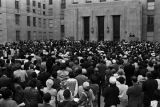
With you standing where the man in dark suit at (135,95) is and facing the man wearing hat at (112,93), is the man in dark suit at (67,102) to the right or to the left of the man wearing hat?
left

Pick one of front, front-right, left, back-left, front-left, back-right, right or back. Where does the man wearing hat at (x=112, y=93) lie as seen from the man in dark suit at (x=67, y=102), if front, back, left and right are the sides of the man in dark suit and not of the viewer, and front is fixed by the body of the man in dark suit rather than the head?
front-right

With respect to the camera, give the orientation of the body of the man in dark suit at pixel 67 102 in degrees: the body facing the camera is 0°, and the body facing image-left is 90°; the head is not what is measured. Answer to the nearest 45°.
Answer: approximately 180°

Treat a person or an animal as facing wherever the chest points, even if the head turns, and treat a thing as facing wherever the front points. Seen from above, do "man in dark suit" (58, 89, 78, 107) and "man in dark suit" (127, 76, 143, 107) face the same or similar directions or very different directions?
same or similar directions

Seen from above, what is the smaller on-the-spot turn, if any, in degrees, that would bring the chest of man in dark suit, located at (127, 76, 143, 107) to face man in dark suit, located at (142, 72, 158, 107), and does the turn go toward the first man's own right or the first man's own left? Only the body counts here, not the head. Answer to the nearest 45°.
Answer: approximately 45° to the first man's own right

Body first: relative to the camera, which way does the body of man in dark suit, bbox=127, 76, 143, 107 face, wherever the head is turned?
away from the camera

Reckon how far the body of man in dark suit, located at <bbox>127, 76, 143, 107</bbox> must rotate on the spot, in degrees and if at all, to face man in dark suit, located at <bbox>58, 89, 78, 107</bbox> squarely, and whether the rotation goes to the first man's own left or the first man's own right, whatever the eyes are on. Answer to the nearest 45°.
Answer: approximately 135° to the first man's own left

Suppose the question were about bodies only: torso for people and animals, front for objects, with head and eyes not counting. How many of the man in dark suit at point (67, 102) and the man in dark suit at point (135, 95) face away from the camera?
2

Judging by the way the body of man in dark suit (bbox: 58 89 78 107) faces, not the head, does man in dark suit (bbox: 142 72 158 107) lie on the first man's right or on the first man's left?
on the first man's right

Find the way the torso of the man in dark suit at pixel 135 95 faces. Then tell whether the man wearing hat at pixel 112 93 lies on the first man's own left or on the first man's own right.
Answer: on the first man's own left
